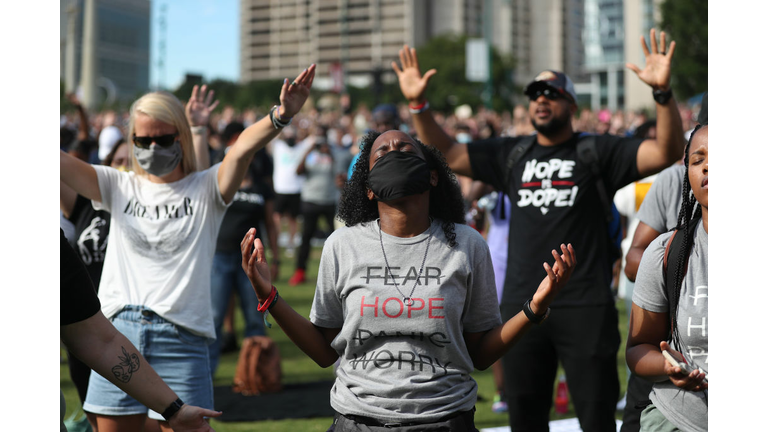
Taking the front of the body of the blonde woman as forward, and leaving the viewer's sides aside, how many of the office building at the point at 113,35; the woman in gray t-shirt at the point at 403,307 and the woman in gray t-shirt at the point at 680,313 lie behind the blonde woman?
1

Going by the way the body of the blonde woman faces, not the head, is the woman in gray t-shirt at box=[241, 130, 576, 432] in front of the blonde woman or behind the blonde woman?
in front

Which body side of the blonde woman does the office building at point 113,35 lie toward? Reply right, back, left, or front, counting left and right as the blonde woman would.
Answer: back

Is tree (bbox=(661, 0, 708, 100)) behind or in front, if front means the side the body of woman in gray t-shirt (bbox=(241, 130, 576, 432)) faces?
behind

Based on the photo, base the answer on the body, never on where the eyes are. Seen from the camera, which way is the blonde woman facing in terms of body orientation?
toward the camera

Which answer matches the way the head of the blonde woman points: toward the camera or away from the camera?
toward the camera

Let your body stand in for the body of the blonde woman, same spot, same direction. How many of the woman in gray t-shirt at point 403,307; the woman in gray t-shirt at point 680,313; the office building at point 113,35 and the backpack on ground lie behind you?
2

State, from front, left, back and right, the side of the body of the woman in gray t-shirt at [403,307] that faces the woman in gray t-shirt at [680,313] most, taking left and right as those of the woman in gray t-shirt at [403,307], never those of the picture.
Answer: left

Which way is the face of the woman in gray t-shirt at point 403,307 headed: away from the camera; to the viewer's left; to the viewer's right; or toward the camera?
toward the camera

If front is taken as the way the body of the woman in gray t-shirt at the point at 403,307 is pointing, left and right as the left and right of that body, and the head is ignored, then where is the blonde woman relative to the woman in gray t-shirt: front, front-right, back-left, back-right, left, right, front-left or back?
back-right

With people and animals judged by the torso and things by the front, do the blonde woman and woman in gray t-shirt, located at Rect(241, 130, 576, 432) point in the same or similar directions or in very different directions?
same or similar directions

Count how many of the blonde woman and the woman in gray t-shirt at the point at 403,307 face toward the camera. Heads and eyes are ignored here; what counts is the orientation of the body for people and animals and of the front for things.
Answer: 2

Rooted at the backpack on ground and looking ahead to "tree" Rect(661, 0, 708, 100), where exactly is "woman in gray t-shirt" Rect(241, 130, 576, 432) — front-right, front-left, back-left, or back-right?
back-right

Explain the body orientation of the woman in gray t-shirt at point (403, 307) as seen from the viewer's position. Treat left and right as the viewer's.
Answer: facing the viewer

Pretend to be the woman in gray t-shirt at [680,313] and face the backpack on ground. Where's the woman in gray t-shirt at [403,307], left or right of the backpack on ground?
left
